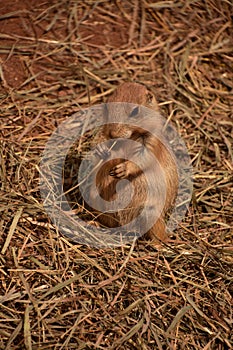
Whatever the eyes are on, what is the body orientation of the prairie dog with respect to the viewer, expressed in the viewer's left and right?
facing the viewer and to the left of the viewer
